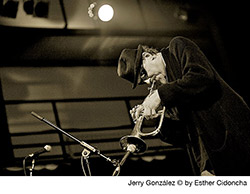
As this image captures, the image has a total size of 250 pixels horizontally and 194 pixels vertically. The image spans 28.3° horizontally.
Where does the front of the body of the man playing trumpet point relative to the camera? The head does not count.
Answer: to the viewer's left

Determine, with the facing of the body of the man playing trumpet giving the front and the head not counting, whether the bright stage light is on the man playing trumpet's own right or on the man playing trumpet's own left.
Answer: on the man playing trumpet's own right

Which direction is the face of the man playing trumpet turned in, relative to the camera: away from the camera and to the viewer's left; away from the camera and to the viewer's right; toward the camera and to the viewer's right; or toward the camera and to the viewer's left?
toward the camera and to the viewer's left

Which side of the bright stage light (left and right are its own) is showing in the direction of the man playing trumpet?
front

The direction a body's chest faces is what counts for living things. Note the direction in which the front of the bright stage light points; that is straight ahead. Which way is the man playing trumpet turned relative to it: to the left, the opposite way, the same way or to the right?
to the right

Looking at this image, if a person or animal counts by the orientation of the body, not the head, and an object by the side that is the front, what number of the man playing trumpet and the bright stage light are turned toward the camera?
1

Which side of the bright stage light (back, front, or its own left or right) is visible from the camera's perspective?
front
